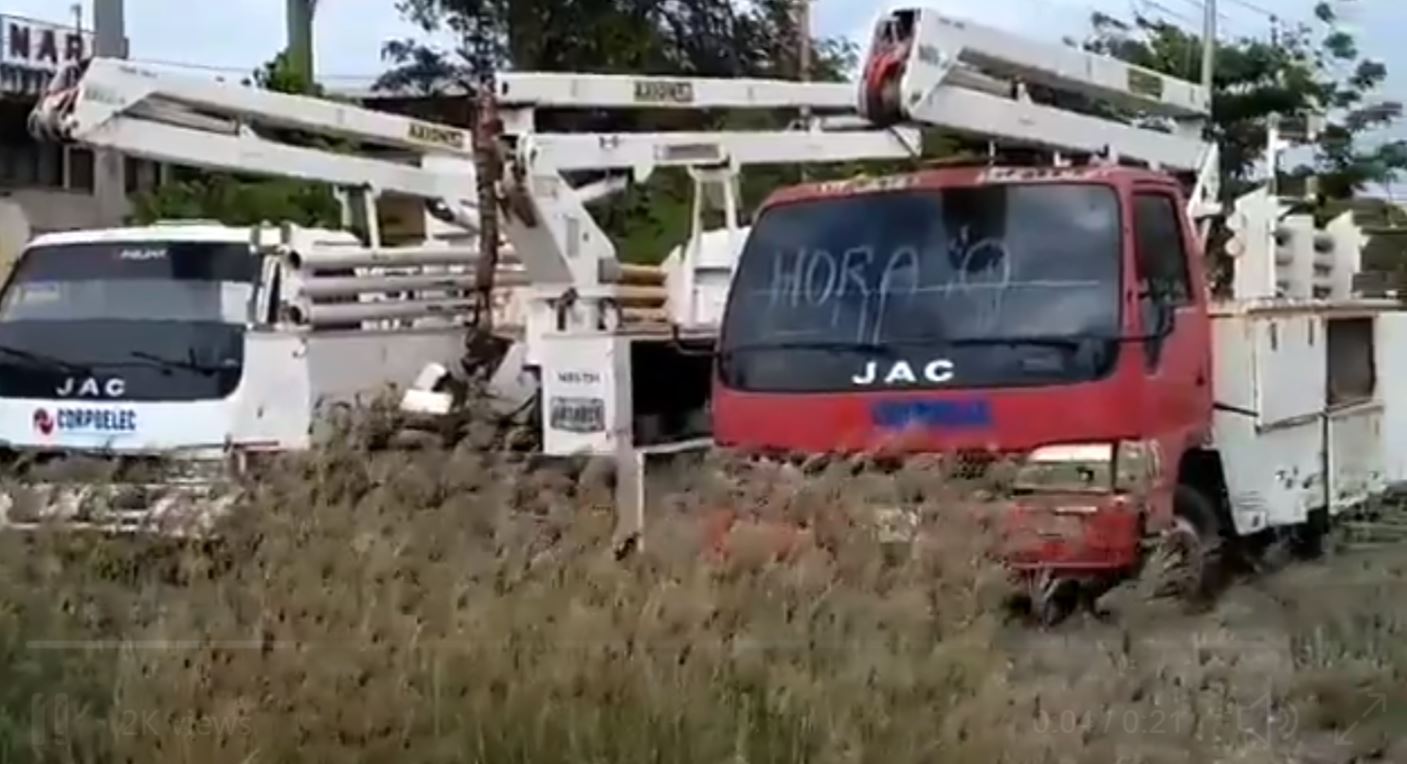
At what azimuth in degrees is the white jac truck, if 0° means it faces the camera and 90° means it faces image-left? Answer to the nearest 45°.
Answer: approximately 45°

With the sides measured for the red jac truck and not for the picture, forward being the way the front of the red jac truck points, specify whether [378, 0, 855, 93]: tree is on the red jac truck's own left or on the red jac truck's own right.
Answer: on the red jac truck's own right

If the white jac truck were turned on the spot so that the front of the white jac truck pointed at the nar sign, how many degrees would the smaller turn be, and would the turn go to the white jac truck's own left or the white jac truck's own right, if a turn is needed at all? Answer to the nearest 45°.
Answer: approximately 135° to the white jac truck's own right

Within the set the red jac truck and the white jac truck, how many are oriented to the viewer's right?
0

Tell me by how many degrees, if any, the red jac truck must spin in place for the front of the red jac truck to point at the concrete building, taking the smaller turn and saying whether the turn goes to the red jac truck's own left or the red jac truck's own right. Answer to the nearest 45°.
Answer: approximately 90° to the red jac truck's own right

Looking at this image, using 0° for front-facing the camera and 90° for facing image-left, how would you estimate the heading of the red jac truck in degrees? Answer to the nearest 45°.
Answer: approximately 45°

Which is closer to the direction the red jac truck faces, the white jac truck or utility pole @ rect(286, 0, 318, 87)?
the white jac truck

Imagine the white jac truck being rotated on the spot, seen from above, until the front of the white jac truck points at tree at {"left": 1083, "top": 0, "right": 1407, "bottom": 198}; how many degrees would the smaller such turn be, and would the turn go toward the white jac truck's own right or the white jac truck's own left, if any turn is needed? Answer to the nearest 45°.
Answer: approximately 180°

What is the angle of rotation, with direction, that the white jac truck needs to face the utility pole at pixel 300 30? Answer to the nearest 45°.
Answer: approximately 135° to its right

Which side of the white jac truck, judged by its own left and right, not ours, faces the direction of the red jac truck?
left
